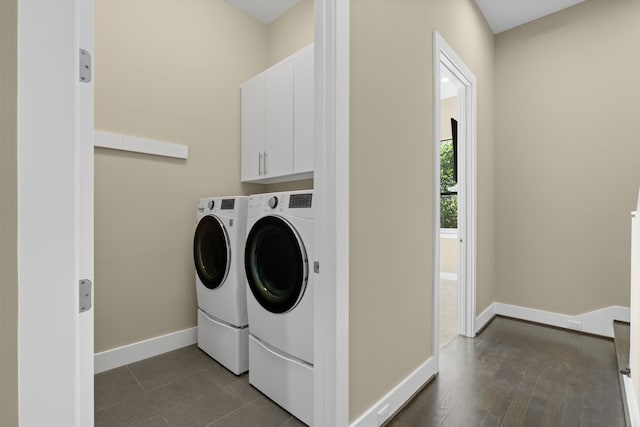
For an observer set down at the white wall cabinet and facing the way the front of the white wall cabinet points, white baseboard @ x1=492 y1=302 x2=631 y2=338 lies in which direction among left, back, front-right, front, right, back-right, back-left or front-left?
back-left

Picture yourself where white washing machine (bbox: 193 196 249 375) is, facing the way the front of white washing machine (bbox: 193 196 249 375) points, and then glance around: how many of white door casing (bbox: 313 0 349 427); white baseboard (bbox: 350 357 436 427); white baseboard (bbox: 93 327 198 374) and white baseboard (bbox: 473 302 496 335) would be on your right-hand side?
1

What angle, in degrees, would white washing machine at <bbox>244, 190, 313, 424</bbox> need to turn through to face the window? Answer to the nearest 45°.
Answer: approximately 180°

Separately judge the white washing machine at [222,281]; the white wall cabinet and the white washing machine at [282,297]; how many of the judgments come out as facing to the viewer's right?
0

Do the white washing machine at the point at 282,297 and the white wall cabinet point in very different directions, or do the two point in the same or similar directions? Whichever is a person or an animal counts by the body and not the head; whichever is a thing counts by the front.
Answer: same or similar directions

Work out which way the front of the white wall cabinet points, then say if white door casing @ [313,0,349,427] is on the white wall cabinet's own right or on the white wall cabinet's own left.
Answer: on the white wall cabinet's own left

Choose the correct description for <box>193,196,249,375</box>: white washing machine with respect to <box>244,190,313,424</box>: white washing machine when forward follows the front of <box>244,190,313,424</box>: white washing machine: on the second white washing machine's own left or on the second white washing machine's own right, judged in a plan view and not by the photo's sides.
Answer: on the second white washing machine's own right

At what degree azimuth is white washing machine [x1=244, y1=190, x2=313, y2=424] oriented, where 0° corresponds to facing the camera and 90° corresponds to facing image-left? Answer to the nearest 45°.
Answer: approximately 45°

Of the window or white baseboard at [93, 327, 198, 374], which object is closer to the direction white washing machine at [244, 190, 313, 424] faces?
the white baseboard

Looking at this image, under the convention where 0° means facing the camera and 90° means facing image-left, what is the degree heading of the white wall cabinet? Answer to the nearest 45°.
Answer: approximately 45°

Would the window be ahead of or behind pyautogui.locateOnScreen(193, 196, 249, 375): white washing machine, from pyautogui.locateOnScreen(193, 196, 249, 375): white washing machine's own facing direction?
behind

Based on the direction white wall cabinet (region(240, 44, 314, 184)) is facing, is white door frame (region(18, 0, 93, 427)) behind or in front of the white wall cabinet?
in front

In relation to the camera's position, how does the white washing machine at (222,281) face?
facing the viewer and to the left of the viewer

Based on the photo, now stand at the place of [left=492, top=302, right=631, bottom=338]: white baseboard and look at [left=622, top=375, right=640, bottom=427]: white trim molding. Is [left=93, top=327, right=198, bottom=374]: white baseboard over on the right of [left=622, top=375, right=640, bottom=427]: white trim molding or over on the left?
right

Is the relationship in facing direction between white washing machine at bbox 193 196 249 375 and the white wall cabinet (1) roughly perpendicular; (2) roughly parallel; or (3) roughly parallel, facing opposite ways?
roughly parallel

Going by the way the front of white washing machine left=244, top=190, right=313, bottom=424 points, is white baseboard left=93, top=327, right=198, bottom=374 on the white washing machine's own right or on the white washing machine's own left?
on the white washing machine's own right

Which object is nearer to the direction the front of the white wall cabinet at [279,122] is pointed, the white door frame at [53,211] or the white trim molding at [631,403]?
the white door frame

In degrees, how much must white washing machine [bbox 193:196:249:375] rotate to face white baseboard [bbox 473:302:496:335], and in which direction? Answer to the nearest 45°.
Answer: approximately 135° to its left
